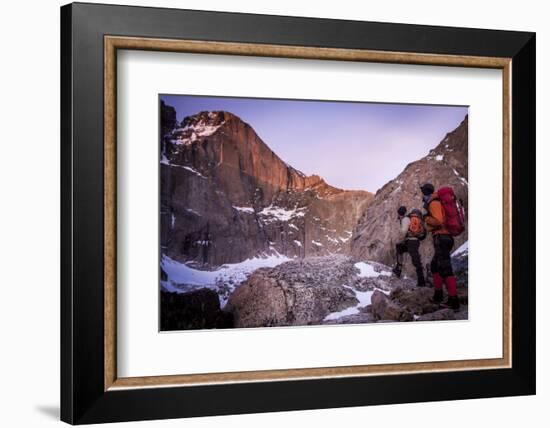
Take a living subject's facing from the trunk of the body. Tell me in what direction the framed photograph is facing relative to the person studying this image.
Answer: facing the viewer and to the right of the viewer
